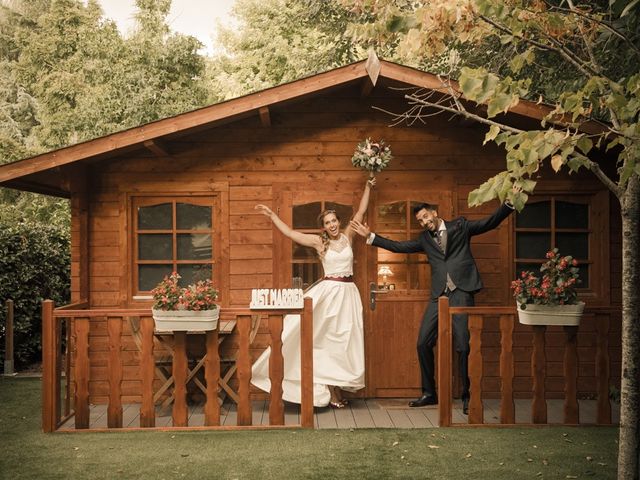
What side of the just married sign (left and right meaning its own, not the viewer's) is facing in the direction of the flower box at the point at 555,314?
left

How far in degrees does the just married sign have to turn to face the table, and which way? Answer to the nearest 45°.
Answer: approximately 135° to its right

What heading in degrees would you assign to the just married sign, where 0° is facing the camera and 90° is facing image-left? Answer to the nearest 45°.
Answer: approximately 0°

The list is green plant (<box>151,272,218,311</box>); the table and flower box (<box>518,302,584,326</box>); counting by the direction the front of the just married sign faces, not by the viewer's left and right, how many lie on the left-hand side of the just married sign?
1

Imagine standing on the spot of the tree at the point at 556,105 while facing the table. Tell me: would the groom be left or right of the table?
right

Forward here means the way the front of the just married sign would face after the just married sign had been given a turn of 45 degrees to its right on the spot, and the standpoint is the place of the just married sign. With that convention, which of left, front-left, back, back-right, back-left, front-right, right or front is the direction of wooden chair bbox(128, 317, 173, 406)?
right

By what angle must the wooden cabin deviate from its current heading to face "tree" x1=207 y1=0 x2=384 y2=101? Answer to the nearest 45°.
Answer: approximately 180°

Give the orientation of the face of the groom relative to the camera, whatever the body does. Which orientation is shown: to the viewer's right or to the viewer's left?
to the viewer's left

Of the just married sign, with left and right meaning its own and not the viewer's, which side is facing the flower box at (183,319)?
right
